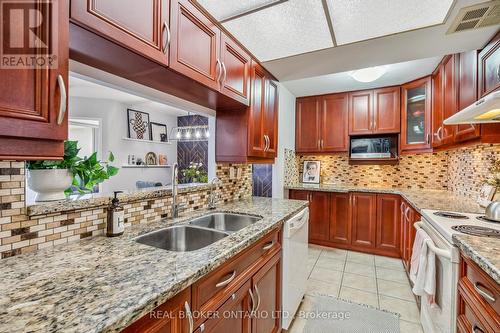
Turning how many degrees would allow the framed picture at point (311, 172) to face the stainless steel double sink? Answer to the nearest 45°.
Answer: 0° — it already faces it

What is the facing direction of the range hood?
to the viewer's left

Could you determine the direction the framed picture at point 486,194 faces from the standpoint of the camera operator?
facing the viewer and to the left of the viewer

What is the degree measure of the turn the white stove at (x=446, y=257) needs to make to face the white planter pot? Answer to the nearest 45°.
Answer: approximately 45° to its left

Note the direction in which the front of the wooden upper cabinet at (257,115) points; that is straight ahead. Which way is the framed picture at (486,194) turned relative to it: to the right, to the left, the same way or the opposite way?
the opposite way

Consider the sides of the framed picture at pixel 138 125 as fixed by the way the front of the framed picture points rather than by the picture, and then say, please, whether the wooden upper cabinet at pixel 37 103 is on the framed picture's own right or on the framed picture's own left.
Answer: on the framed picture's own right

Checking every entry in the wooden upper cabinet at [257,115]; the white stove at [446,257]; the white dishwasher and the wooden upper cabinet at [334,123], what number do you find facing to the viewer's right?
2

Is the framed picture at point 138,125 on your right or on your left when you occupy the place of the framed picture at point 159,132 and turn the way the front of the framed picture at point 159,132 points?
on your right

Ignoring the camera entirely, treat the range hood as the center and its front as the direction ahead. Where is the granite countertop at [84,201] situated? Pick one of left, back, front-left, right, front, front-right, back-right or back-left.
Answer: front-left

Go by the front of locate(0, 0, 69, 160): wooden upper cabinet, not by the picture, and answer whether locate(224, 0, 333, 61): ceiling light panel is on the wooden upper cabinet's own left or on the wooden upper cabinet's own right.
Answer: on the wooden upper cabinet's own left

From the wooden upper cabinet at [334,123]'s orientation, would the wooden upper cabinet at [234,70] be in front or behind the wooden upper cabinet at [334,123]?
in front

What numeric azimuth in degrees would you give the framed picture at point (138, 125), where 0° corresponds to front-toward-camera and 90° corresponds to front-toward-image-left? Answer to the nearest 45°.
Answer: approximately 315°
